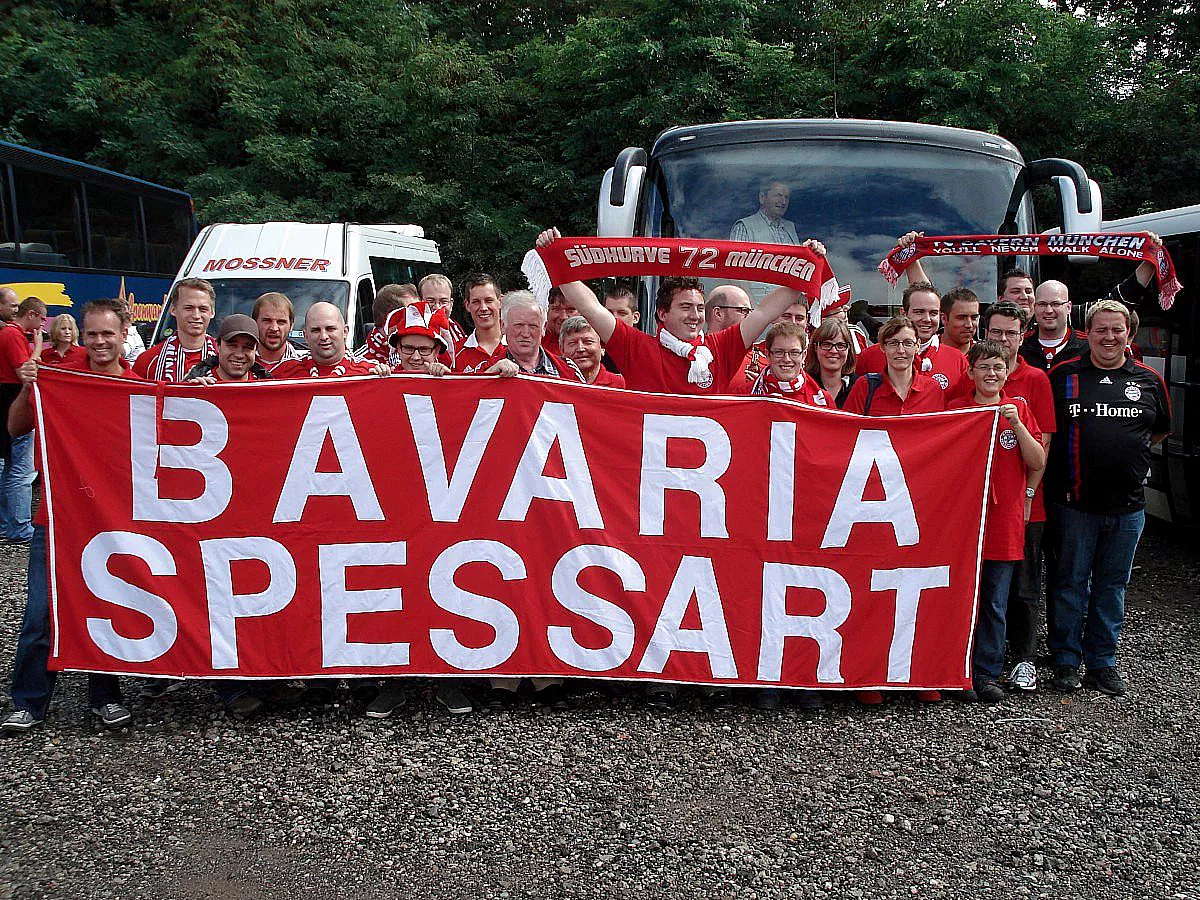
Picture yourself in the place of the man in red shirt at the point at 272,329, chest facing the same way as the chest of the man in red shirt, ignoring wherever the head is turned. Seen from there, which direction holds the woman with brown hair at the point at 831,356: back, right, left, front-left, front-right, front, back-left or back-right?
left

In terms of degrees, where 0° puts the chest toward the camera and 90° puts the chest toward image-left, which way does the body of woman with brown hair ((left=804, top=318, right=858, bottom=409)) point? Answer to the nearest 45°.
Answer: approximately 0°

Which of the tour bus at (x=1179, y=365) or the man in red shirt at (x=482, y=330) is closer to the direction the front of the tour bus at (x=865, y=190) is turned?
the man in red shirt

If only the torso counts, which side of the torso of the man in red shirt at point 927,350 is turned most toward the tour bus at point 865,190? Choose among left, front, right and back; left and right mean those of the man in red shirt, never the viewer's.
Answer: back

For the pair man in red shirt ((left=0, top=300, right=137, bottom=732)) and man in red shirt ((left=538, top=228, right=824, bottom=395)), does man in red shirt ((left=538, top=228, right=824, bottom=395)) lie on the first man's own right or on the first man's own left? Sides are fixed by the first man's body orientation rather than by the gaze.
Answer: on the first man's own left

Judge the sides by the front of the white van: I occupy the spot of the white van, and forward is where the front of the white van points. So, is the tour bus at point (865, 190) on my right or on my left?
on my left

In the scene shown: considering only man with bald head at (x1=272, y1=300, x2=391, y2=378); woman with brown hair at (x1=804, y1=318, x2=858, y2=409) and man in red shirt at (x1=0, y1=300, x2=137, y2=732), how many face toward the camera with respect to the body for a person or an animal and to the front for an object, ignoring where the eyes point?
3

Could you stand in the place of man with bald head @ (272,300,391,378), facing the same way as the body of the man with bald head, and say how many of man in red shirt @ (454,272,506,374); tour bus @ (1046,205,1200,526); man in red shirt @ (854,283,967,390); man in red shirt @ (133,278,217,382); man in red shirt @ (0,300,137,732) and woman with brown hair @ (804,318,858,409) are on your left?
4

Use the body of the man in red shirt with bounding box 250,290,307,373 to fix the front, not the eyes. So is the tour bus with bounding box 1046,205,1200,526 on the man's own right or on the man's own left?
on the man's own left

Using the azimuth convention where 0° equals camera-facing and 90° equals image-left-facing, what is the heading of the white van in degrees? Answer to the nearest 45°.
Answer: approximately 45°

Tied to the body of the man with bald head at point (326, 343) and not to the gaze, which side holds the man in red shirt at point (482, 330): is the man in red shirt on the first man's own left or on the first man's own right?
on the first man's own left

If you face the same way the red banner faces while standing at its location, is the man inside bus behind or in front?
behind
